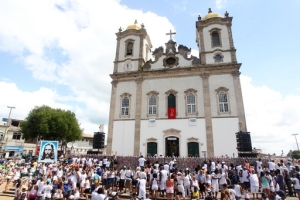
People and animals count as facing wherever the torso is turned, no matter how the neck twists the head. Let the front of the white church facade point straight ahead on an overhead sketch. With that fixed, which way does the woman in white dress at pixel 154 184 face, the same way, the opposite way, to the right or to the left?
the opposite way

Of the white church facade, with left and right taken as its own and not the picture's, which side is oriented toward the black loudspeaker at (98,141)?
right

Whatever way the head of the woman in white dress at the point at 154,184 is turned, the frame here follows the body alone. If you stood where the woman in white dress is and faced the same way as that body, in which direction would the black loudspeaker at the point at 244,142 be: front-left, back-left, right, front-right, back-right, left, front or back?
front-right

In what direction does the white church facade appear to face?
toward the camera

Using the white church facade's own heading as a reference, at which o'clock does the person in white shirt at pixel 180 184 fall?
The person in white shirt is roughly at 12 o'clock from the white church facade.

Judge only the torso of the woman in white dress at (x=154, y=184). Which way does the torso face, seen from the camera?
away from the camera

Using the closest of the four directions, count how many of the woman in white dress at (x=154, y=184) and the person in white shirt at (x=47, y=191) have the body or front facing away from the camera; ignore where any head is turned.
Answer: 2

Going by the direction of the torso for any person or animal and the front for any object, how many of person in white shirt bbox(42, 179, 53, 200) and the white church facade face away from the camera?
1

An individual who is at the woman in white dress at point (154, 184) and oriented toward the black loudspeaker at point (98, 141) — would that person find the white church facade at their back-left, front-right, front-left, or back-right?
front-right

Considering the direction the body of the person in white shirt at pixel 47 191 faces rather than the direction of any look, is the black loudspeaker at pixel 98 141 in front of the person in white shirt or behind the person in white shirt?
in front

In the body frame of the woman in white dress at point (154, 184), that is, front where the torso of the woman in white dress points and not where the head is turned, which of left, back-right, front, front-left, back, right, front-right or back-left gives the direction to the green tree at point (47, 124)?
front-left

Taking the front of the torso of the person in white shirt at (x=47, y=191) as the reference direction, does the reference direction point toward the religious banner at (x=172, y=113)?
no

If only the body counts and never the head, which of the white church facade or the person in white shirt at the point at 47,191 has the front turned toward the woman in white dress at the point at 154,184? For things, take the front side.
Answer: the white church facade

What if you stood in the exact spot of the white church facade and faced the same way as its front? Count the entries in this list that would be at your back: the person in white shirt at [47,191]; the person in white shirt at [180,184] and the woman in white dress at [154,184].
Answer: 0

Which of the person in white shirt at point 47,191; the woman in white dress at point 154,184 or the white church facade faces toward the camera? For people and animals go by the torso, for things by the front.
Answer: the white church facade

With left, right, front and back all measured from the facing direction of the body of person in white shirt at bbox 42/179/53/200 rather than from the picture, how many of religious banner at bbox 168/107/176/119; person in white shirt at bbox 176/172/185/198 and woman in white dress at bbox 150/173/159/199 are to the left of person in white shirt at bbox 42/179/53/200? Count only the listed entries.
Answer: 0

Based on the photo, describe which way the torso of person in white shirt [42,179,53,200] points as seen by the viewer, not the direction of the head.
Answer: away from the camera

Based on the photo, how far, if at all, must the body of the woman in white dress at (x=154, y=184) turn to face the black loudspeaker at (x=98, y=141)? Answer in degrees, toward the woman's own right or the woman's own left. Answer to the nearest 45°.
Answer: approximately 45° to the woman's own left

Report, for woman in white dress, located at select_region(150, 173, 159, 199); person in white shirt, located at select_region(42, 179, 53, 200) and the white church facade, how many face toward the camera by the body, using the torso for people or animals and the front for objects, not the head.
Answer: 1

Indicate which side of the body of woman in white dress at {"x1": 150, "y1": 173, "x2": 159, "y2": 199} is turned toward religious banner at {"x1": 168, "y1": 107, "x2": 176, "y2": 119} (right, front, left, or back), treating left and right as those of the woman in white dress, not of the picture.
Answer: front

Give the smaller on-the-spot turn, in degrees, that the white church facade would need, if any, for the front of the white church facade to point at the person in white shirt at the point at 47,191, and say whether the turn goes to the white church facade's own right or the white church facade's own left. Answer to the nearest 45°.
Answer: approximately 45° to the white church facade's own right
